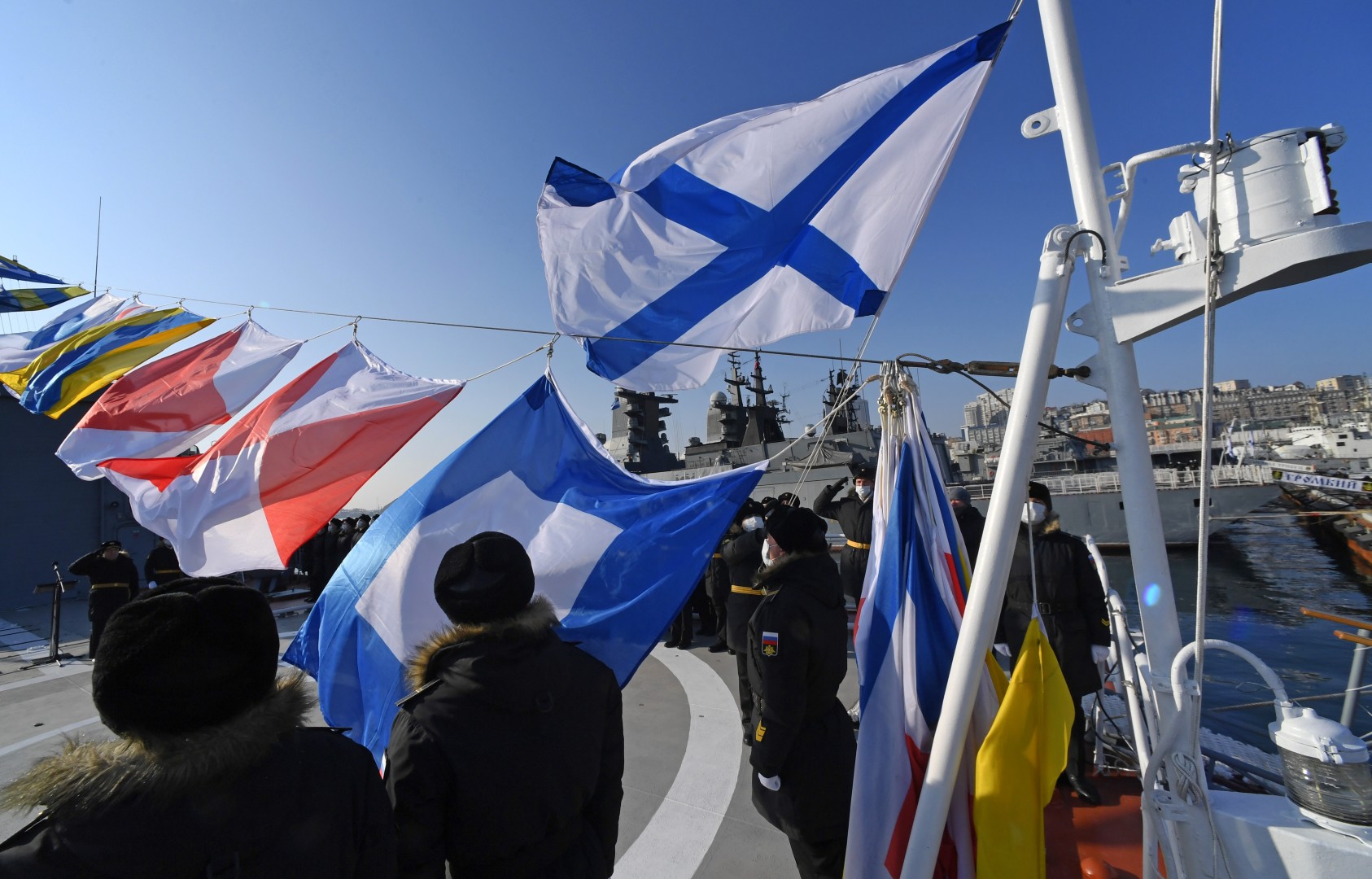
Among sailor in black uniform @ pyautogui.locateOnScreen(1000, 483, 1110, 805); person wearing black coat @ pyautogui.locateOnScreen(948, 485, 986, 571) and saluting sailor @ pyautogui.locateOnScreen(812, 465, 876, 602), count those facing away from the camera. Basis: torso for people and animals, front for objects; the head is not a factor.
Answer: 0

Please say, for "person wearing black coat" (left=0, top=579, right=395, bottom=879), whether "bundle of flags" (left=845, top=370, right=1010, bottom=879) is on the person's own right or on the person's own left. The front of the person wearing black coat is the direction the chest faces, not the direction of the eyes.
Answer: on the person's own right

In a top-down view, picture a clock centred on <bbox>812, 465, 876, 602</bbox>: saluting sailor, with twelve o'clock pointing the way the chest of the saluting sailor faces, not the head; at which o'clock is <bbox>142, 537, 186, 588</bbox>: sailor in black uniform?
The sailor in black uniform is roughly at 3 o'clock from the saluting sailor.

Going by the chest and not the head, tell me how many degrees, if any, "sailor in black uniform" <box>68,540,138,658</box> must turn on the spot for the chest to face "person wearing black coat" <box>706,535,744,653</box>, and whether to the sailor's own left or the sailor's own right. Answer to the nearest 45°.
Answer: approximately 45° to the sailor's own left

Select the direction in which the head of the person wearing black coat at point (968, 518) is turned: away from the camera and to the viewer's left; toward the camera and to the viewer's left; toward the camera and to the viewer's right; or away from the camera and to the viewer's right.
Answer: toward the camera and to the viewer's left

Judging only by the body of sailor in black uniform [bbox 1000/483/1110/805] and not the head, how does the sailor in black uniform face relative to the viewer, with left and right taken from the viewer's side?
facing the viewer and to the left of the viewer

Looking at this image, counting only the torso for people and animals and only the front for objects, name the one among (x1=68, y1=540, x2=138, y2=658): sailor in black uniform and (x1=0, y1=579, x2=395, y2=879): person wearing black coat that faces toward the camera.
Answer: the sailor in black uniform

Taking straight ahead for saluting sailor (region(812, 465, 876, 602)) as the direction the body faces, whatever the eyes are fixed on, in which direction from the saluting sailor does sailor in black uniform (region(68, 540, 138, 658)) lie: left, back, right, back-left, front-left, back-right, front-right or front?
right

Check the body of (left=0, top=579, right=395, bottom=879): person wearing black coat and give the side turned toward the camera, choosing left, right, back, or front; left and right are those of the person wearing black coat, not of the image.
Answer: back

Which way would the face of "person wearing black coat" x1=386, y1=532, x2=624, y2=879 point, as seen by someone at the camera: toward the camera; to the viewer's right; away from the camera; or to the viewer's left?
away from the camera

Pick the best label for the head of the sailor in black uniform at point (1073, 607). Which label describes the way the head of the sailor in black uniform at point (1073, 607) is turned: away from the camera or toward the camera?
toward the camera

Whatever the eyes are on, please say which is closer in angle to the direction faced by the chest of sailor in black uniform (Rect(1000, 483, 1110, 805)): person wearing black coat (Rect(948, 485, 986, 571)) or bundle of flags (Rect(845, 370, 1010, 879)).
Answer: the bundle of flags

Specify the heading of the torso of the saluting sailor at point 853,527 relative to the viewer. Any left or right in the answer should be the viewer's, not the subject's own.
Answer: facing the viewer

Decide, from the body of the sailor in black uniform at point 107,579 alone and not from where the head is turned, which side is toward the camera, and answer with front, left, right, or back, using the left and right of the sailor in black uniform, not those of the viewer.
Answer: front
